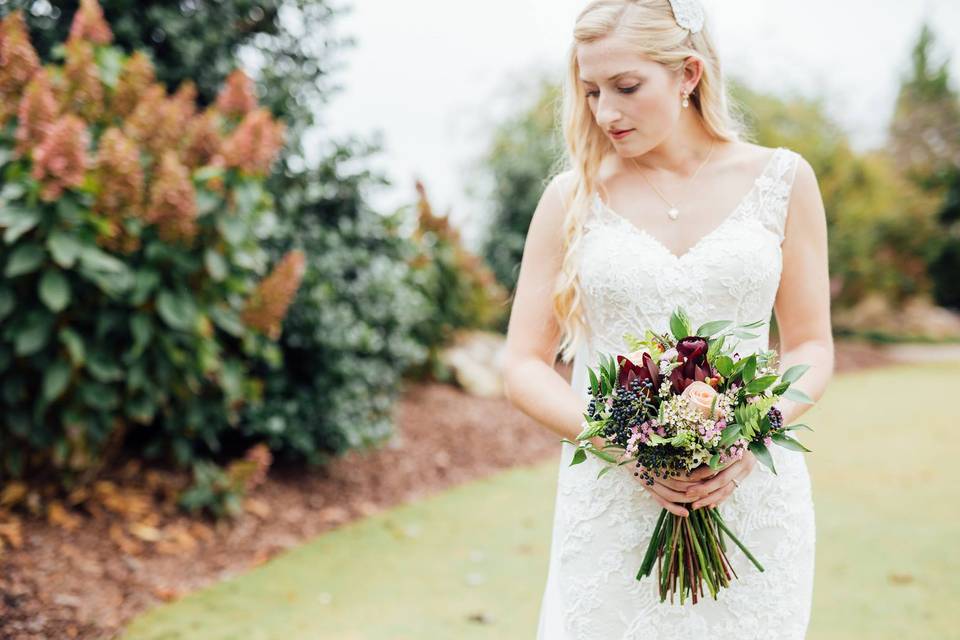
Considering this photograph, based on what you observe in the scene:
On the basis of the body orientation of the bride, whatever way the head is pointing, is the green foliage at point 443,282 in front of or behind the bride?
behind

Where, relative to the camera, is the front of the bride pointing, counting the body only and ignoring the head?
toward the camera

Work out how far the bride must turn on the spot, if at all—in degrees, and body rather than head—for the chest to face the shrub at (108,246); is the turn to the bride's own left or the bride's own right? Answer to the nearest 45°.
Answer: approximately 135° to the bride's own right

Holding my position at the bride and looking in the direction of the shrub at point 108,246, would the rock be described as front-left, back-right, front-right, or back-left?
front-right

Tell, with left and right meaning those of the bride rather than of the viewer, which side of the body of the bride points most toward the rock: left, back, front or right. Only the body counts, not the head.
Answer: back

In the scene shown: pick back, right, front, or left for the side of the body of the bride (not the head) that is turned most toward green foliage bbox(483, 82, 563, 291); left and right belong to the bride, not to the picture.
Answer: back

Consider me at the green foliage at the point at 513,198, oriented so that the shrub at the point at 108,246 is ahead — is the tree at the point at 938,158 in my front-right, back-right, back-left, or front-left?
back-left

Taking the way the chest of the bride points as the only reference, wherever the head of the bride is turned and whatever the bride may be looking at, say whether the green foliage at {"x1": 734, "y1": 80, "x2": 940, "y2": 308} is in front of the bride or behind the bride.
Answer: behind
